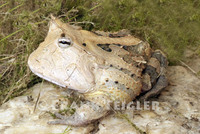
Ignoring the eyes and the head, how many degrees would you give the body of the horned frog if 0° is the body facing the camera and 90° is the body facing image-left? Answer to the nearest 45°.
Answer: approximately 90°
